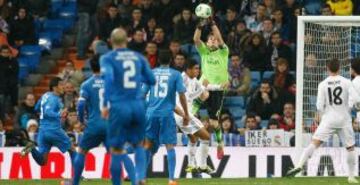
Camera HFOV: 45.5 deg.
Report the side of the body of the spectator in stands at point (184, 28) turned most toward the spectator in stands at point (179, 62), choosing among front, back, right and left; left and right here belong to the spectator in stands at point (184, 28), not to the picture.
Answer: front

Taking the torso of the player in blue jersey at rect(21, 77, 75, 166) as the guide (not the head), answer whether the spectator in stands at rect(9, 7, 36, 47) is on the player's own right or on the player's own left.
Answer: on the player's own left

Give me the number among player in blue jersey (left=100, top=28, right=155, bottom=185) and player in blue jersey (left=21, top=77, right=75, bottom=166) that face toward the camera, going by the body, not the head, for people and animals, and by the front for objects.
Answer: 0

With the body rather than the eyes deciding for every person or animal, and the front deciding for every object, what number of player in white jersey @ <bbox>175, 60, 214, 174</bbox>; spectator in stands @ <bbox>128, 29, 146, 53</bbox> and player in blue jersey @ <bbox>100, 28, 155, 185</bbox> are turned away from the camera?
1

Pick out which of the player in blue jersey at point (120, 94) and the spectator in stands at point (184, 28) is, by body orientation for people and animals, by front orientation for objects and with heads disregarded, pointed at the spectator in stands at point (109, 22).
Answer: the player in blue jersey

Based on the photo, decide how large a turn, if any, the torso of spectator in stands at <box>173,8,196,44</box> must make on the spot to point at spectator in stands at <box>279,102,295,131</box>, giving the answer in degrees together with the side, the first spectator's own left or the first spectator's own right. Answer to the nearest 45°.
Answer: approximately 45° to the first spectator's own left

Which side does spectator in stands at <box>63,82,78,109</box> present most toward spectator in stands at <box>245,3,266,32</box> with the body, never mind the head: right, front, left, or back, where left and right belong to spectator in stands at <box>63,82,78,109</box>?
left

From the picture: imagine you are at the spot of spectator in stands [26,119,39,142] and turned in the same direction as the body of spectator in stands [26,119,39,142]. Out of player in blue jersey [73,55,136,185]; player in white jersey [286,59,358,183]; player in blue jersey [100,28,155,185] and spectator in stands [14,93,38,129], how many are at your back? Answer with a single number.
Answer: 1

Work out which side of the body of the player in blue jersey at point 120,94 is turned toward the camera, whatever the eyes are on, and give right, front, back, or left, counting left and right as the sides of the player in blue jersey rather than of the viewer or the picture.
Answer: back

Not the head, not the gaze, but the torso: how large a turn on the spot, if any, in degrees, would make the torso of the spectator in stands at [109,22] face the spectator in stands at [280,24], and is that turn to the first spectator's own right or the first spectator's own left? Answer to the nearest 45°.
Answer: approximately 90° to the first spectator's own left
